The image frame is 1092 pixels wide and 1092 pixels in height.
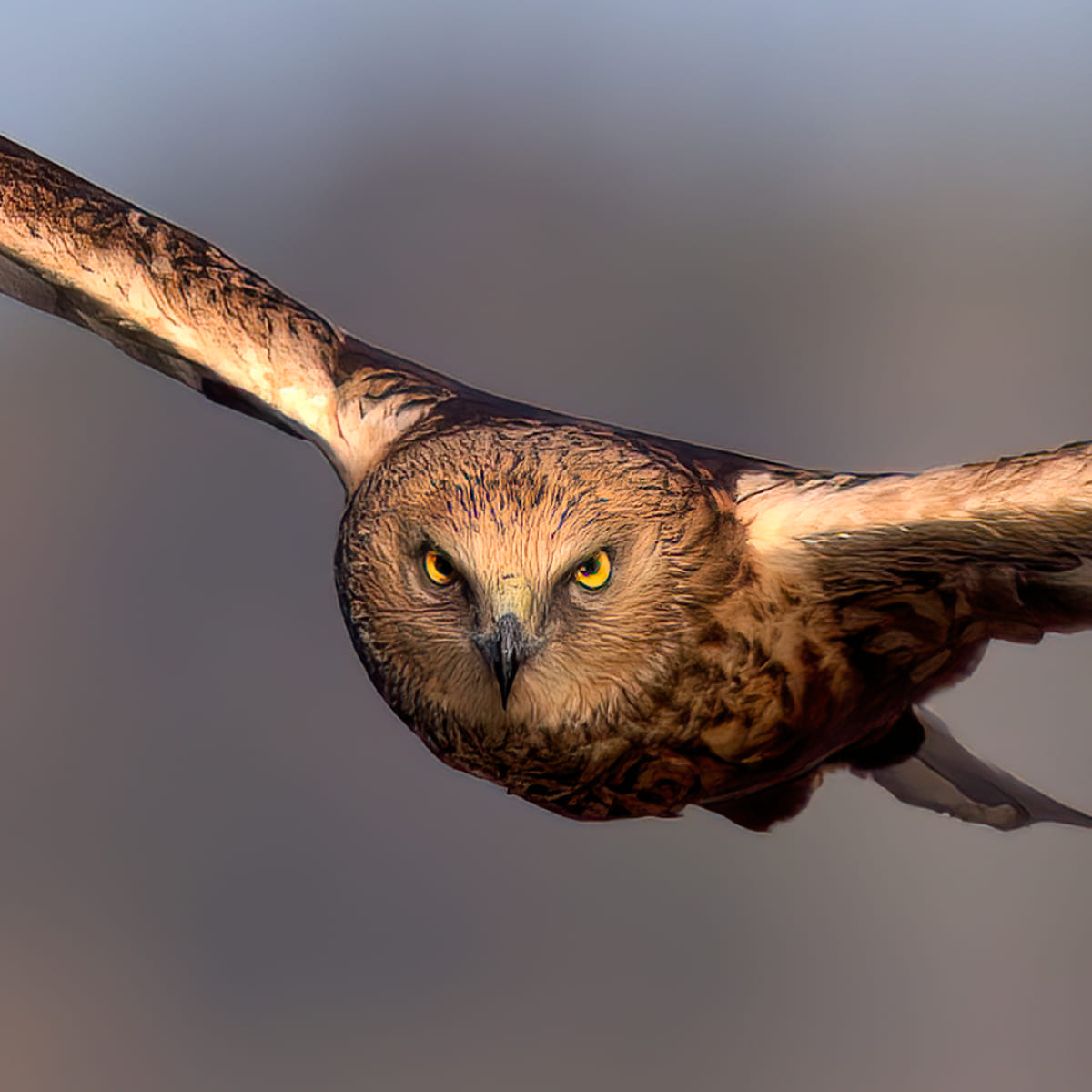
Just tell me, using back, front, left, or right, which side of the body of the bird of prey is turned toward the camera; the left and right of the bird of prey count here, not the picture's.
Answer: front
